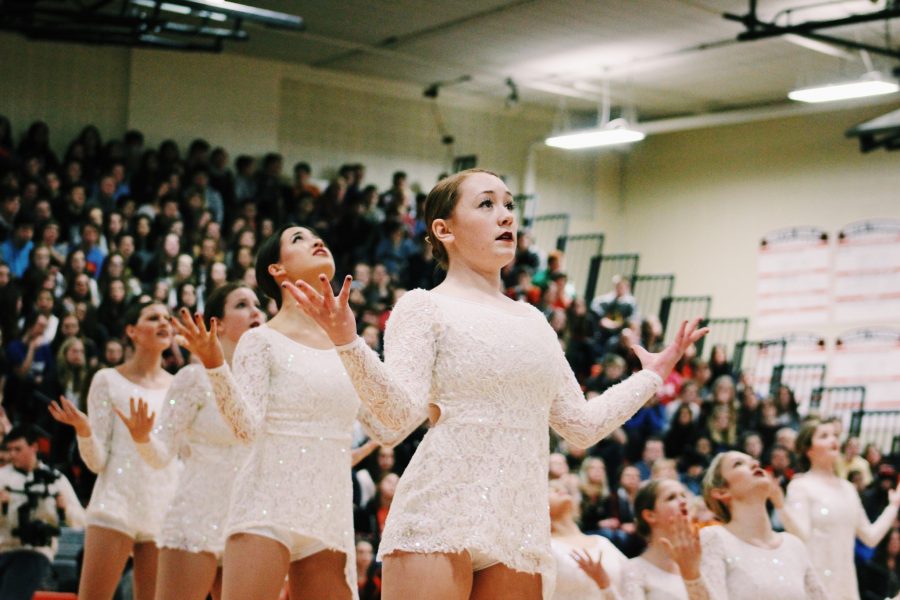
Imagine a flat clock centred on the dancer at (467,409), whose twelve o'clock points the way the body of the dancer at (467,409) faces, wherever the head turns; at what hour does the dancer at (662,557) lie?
the dancer at (662,557) is roughly at 8 o'clock from the dancer at (467,409).

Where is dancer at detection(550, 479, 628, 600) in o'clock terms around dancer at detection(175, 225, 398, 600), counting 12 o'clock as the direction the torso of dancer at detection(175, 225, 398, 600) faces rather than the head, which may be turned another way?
dancer at detection(550, 479, 628, 600) is roughly at 9 o'clock from dancer at detection(175, 225, 398, 600).

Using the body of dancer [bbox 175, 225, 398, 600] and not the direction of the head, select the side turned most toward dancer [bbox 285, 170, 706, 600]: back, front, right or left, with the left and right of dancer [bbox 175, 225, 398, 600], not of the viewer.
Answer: front

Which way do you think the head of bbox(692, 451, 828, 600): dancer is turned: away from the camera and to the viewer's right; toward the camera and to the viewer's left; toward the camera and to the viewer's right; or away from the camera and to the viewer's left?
toward the camera and to the viewer's right

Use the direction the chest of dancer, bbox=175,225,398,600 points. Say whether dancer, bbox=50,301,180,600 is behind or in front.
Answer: behind

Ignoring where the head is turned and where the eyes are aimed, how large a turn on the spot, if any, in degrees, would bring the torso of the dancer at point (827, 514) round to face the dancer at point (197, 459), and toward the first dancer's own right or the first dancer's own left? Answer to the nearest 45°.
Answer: approximately 90° to the first dancer's own right

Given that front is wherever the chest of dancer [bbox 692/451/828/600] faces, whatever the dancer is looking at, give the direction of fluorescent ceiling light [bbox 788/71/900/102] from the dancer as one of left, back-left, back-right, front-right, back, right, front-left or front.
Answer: back-left

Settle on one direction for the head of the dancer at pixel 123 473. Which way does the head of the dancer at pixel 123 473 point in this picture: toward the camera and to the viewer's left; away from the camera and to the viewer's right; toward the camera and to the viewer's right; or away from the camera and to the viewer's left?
toward the camera and to the viewer's right

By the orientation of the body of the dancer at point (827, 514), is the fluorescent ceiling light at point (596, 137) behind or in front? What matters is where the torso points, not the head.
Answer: behind

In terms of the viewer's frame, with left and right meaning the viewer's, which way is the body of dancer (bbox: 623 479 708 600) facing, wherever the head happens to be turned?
facing the viewer and to the right of the viewer

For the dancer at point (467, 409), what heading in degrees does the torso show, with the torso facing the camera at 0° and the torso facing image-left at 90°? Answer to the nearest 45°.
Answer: approximately 315°

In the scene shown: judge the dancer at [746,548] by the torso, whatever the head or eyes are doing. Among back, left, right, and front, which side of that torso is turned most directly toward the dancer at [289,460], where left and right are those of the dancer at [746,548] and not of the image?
right

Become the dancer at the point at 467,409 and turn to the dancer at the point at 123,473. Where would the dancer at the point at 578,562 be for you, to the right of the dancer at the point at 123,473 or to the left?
right
